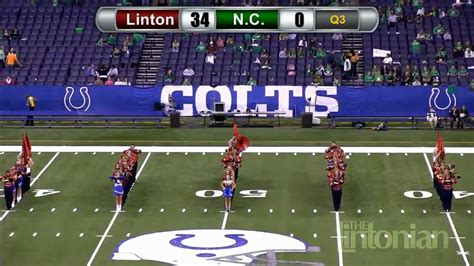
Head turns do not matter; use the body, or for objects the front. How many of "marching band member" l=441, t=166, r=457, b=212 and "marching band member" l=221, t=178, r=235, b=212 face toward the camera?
2

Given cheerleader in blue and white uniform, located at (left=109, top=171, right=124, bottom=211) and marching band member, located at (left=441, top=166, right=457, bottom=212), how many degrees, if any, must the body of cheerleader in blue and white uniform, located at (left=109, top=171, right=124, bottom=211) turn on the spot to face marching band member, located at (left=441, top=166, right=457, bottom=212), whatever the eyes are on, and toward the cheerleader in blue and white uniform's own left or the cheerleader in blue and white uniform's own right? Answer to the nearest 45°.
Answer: approximately 90° to the cheerleader in blue and white uniform's own left

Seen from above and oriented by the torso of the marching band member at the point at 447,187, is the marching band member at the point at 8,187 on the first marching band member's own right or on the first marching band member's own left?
on the first marching band member's own right

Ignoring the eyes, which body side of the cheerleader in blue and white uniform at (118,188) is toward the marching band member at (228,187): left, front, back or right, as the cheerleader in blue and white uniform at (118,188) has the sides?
left

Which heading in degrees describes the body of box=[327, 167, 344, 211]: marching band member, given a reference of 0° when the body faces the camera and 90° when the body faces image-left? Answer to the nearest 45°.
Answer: approximately 0°

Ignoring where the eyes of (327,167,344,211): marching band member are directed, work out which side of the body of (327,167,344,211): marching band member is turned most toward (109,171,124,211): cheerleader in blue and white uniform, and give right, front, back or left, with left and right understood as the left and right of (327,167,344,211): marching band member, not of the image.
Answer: right

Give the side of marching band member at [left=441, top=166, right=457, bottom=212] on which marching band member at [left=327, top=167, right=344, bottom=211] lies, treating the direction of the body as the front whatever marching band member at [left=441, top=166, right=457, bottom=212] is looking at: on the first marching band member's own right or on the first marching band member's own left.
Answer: on the first marching band member's own right

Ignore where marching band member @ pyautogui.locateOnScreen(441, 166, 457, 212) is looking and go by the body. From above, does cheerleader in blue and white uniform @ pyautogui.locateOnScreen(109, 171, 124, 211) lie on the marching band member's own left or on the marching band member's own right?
on the marching band member's own right

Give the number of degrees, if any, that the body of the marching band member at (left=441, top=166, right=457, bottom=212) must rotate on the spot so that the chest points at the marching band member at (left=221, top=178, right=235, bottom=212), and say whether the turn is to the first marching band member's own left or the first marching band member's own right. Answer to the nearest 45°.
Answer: approximately 90° to the first marching band member's own right

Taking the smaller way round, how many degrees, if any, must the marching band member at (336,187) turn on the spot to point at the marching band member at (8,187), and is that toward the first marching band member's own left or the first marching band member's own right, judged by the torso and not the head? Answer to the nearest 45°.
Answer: approximately 90° to the first marching band member's own right
